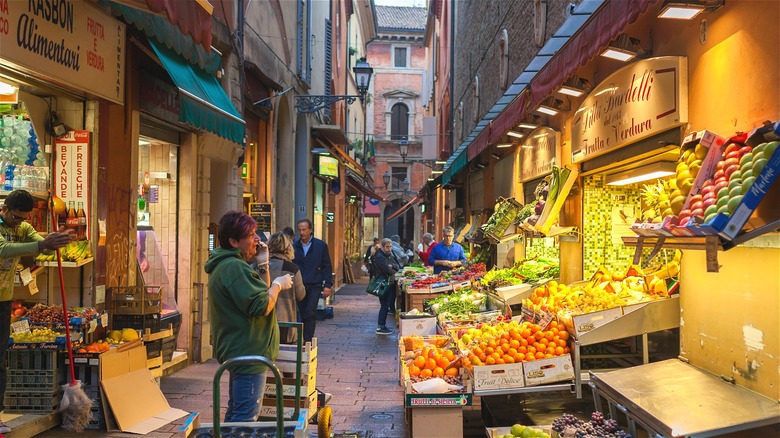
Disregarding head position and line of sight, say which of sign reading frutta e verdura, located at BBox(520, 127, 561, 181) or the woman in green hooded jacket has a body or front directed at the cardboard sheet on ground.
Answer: the sign reading frutta e verdura

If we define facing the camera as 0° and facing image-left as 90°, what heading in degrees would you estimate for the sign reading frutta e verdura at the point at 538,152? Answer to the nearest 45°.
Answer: approximately 45°

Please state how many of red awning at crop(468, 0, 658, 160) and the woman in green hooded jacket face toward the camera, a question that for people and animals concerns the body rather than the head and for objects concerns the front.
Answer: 0

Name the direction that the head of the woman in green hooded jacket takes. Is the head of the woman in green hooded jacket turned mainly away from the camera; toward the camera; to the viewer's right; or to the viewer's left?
to the viewer's right

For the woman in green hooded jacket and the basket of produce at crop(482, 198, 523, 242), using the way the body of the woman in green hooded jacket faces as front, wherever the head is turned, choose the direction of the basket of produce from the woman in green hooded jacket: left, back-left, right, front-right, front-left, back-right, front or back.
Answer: front-left

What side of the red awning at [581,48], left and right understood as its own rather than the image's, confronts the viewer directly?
left

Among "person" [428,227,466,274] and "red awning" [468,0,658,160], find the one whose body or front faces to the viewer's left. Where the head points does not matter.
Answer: the red awning

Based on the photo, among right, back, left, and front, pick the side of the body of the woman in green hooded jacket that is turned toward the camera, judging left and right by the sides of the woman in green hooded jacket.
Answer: right

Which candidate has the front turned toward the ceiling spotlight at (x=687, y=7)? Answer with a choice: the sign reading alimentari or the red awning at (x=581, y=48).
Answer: the sign reading alimentari

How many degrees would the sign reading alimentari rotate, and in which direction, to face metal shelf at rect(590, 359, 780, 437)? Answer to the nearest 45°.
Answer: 0° — it already faces it
